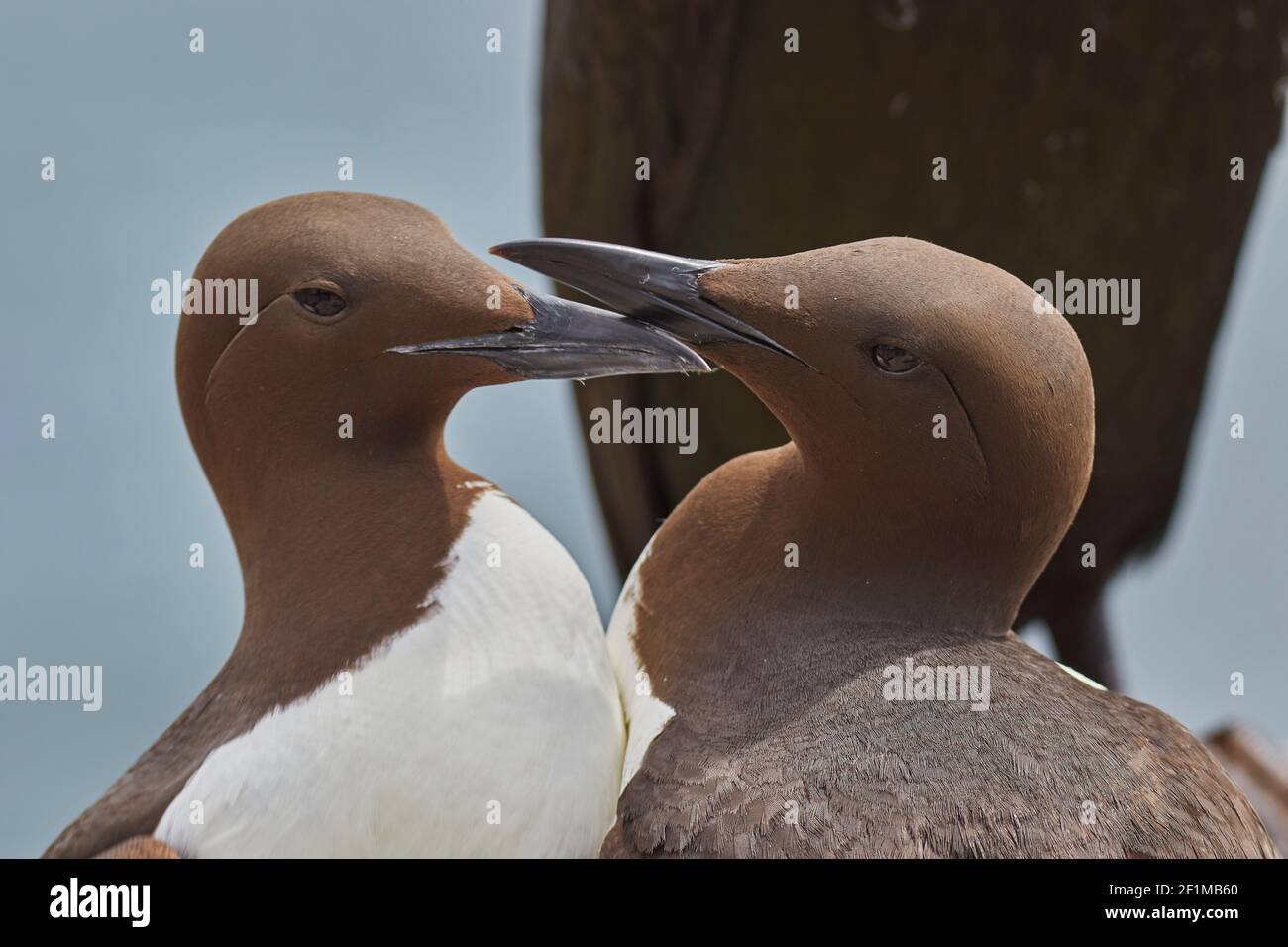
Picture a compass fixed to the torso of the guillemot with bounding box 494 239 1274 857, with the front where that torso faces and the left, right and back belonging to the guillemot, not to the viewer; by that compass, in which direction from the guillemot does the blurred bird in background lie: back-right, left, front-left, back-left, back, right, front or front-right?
right

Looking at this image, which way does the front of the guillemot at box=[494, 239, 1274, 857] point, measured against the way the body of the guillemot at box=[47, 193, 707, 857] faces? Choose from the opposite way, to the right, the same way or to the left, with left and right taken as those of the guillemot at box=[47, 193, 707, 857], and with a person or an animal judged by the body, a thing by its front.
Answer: the opposite way

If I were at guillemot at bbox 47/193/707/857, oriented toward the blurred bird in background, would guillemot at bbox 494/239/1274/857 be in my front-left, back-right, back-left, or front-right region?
front-right

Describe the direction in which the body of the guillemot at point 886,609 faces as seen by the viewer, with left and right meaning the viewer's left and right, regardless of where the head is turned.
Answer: facing to the left of the viewer

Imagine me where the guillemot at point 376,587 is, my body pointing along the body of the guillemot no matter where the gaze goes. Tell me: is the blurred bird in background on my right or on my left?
on my left
